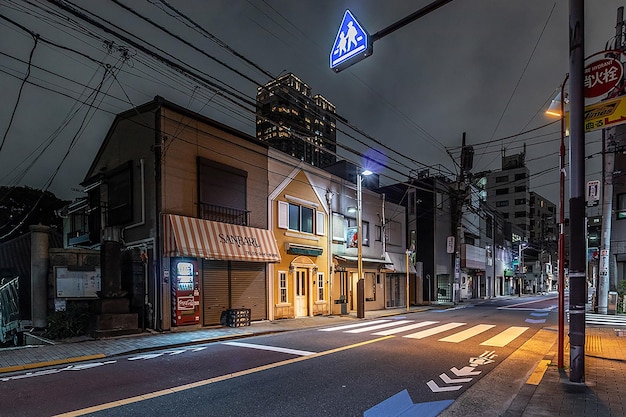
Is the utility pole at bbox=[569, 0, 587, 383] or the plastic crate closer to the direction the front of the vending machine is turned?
the utility pole

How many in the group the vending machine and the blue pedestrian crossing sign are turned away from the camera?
0

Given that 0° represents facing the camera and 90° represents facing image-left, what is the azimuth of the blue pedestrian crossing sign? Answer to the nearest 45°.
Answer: approximately 45°

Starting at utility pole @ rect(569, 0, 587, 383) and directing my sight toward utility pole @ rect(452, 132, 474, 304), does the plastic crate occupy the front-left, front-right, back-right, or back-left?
front-left

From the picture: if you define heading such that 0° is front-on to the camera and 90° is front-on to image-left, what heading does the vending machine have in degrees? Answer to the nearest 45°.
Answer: approximately 315°
